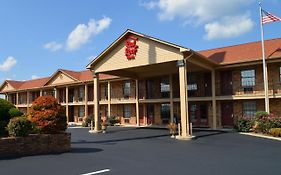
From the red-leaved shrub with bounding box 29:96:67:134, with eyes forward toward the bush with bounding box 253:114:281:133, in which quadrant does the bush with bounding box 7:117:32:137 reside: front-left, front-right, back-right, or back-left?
back-right

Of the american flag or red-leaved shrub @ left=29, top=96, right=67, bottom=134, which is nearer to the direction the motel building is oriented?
the red-leaved shrub

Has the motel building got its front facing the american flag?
no

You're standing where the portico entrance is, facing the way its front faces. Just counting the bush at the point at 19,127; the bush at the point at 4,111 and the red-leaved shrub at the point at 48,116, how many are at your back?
0

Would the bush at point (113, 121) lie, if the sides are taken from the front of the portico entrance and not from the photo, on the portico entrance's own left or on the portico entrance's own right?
on the portico entrance's own right

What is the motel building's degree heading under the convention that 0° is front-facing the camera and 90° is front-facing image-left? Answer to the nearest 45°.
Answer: approximately 45°

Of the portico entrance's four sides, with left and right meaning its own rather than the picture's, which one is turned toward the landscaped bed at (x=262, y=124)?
left

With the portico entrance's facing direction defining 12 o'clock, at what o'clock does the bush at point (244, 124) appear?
The bush is roughly at 8 o'clock from the portico entrance.

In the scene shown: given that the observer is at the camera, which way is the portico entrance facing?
facing the viewer and to the left of the viewer
